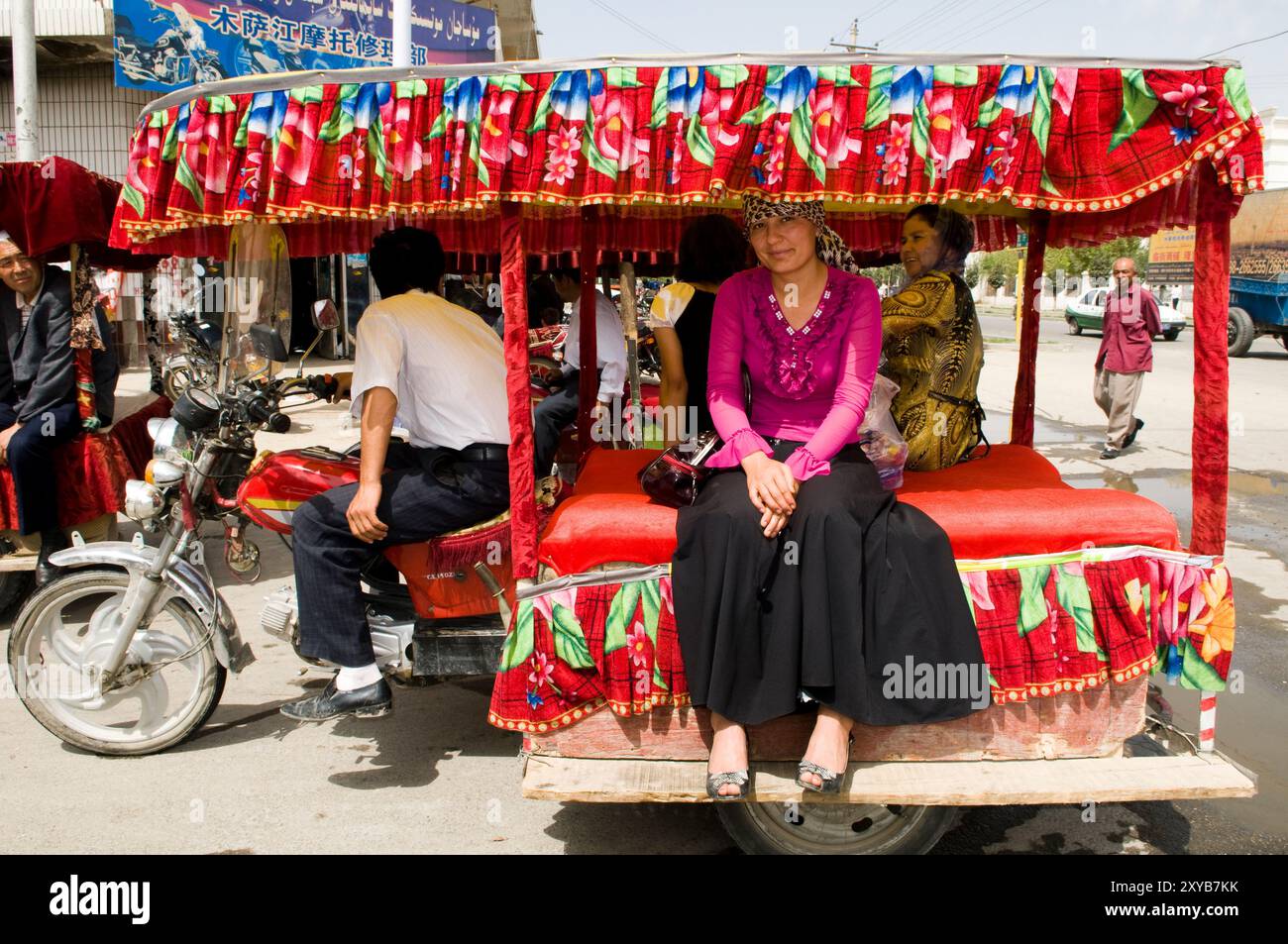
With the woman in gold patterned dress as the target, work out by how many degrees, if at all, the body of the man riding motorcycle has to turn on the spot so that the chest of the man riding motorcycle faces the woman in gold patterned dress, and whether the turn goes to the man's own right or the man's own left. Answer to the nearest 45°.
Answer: approximately 135° to the man's own right

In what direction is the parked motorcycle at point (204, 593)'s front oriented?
to the viewer's left

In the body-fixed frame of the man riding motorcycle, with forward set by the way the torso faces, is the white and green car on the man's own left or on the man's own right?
on the man's own right

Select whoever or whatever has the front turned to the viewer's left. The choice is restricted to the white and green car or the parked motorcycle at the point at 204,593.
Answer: the parked motorcycle

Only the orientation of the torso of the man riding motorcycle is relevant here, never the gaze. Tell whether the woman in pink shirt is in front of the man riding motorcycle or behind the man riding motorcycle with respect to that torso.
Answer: behind

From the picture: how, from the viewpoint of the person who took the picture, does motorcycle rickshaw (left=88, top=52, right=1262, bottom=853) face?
facing to the left of the viewer

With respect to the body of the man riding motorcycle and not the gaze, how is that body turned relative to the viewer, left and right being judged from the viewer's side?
facing away from the viewer and to the left of the viewer

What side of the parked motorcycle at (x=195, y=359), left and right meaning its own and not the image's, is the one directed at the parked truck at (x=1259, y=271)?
back

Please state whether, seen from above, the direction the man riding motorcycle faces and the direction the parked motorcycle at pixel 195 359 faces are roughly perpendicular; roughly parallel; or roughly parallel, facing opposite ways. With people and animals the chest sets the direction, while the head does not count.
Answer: roughly perpendicular

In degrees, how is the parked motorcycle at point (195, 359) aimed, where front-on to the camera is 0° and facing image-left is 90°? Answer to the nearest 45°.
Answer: approximately 45°
